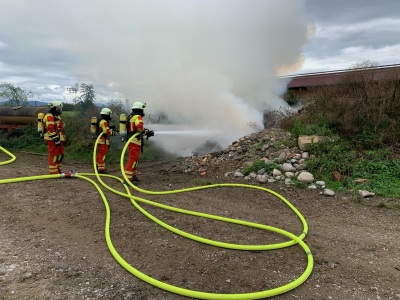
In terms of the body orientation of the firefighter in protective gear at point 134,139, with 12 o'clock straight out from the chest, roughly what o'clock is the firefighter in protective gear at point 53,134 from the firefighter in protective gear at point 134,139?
the firefighter in protective gear at point 53,134 is roughly at 7 o'clock from the firefighter in protective gear at point 134,139.

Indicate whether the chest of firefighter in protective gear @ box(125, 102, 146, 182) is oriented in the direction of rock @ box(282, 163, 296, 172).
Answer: yes

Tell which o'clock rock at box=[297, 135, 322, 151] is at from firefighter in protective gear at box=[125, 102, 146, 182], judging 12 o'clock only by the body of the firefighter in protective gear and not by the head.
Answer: The rock is roughly at 12 o'clock from the firefighter in protective gear.

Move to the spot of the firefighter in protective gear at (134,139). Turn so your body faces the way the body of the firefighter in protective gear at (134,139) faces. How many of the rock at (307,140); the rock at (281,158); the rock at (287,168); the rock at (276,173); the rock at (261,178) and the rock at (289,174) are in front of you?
6

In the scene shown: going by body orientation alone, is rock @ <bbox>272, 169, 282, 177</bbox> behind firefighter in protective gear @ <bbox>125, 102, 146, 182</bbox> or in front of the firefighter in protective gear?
in front

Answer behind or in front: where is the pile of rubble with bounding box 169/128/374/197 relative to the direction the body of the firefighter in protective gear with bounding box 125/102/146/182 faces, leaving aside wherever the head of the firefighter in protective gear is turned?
in front

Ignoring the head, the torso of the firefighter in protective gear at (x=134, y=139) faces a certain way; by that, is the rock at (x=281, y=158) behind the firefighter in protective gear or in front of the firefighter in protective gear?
in front

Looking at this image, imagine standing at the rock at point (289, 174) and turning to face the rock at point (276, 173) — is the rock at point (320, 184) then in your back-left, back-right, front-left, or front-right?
back-left

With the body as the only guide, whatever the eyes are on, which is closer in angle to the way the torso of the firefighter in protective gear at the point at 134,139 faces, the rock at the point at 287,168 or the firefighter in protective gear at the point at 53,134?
the rock

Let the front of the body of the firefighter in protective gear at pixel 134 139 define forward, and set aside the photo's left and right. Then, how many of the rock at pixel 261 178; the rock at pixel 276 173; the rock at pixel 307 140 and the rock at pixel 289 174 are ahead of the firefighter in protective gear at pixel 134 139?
4

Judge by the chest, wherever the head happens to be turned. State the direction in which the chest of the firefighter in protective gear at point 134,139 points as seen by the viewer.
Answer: to the viewer's right

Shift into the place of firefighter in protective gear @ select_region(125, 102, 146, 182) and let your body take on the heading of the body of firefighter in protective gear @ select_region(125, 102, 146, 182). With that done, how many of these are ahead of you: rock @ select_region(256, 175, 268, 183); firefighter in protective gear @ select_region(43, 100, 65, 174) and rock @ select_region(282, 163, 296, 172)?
2

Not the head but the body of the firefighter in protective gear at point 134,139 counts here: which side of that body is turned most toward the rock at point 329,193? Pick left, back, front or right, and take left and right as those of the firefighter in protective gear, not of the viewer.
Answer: front
